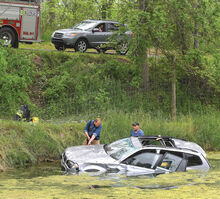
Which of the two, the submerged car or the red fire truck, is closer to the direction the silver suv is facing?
the red fire truck

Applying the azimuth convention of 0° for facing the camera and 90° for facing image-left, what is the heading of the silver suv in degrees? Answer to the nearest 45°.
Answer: approximately 45°

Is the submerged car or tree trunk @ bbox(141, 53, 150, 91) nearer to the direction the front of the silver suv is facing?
the submerged car

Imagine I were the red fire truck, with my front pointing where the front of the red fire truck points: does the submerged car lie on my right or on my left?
on my left

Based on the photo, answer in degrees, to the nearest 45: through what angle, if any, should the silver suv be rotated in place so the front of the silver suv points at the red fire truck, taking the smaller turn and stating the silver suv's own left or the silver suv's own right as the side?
0° — it already faces it

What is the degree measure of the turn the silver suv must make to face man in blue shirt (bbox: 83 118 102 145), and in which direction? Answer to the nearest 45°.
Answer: approximately 45° to its left

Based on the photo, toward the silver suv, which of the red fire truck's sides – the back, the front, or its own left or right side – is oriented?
back

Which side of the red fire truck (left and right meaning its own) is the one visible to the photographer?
left
